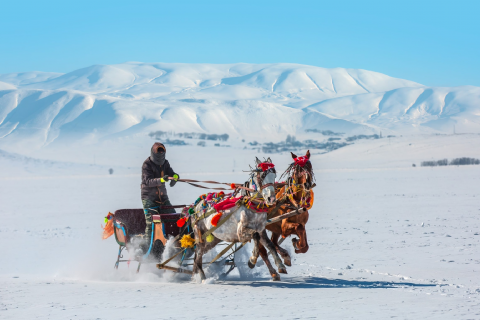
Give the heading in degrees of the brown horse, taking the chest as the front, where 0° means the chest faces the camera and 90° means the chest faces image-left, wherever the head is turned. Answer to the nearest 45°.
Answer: approximately 315°

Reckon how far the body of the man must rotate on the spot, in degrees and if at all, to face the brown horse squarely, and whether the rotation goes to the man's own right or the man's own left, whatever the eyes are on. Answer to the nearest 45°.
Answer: approximately 45° to the man's own left

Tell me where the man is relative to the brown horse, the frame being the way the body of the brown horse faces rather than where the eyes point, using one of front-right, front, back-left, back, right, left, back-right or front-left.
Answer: back-right

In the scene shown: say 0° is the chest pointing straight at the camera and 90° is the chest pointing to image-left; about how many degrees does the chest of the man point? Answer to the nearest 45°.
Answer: approximately 315°

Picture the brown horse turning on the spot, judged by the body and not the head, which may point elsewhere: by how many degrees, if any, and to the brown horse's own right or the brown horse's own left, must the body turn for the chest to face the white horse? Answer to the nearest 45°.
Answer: approximately 90° to the brown horse's own right

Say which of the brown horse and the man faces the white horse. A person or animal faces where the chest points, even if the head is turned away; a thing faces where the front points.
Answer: the man
